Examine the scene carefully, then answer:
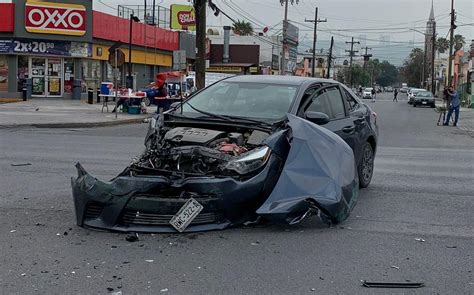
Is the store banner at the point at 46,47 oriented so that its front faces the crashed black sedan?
yes

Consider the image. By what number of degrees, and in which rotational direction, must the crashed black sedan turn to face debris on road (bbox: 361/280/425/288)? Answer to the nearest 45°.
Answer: approximately 90° to its left

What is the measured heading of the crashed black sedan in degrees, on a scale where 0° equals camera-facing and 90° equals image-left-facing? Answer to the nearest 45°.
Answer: approximately 45°

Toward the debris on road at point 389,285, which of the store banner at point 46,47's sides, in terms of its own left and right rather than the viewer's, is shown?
front

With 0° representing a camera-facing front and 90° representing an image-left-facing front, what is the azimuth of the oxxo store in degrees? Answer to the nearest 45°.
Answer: approximately 0°

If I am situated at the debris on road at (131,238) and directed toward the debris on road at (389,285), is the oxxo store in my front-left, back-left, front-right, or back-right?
back-left

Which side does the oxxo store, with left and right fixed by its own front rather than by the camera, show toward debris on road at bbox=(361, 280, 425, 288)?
front

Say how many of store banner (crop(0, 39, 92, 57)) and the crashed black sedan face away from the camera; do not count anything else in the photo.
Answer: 0

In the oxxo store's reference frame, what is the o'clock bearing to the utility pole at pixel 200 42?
The utility pole is roughly at 11 o'clock from the oxxo store.

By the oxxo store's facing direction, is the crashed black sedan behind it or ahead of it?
ahead

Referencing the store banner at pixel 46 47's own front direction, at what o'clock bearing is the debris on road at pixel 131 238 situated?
The debris on road is roughly at 12 o'clock from the store banner.
